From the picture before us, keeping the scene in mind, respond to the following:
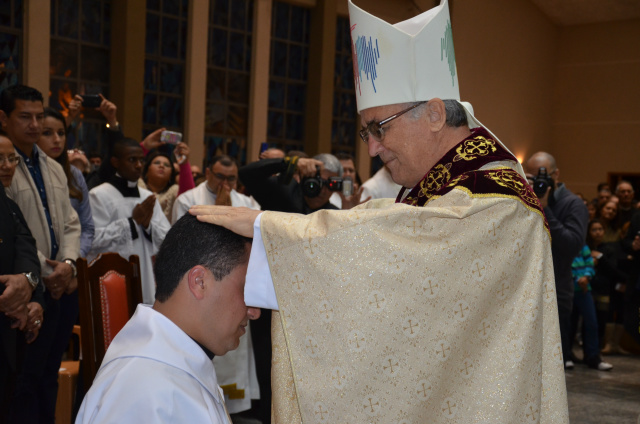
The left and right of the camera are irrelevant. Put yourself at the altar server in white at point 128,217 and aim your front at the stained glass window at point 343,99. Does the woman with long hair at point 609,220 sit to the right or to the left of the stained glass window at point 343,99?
right

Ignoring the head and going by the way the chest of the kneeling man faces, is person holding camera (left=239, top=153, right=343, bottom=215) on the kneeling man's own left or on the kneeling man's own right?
on the kneeling man's own left

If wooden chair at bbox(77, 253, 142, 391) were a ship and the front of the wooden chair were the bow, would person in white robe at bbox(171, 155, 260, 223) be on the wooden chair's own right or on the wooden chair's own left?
on the wooden chair's own left

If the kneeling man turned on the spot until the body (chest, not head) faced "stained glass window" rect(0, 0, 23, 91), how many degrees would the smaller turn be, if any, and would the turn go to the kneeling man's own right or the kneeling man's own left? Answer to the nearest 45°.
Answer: approximately 90° to the kneeling man's own left

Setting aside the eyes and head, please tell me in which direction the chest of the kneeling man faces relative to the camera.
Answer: to the viewer's right

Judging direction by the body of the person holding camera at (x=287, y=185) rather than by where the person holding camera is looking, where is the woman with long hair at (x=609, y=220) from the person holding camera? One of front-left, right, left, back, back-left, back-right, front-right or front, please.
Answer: back-left

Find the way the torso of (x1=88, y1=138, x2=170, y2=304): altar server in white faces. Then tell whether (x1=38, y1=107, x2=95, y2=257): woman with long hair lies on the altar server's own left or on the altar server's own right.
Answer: on the altar server's own right

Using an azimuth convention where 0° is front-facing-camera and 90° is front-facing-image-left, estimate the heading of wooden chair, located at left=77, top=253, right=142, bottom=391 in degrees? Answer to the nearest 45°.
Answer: approximately 315°

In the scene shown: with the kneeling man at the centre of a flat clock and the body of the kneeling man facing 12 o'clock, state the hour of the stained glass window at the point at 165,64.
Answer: The stained glass window is roughly at 9 o'clock from the kneeling man.

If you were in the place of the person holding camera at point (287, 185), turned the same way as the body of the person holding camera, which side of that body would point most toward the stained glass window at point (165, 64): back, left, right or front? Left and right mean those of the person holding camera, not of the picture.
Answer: back

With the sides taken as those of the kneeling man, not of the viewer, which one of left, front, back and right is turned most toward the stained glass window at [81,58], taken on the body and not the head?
left

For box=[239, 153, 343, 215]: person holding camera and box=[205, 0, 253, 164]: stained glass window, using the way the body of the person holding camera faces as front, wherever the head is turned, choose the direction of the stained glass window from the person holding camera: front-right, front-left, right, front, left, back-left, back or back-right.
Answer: back
